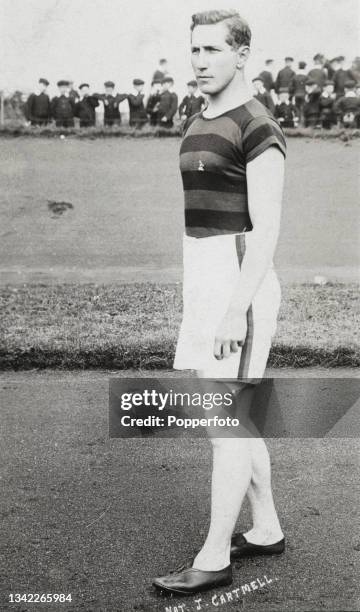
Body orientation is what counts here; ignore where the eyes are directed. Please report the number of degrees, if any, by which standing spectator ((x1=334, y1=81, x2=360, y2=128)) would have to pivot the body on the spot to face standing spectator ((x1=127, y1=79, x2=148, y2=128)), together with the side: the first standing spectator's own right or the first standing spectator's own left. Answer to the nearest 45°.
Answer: approximately 90° to the first standing spectator's own right

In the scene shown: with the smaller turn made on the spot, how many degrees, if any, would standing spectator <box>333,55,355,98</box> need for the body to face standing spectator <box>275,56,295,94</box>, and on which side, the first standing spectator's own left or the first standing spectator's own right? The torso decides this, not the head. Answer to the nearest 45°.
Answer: approximately 135° to the first standing spectator's own right

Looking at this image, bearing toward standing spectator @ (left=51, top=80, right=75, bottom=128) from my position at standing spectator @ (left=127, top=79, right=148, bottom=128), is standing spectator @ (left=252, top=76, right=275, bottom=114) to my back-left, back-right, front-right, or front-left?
back-right

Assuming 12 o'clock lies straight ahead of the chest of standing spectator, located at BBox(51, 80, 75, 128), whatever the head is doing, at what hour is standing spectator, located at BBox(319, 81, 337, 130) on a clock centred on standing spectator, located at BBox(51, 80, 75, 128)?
standing spectator, located at BBox(319, 81, 337, 130) is roughly at 9 o'clock from standing spectator, located at BBox(51, 80, 75, 128).

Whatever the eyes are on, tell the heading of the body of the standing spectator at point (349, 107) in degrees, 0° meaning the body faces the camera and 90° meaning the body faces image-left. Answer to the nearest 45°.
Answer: approximately 0°

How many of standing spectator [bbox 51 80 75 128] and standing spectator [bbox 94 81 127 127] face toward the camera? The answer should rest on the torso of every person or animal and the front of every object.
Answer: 2
